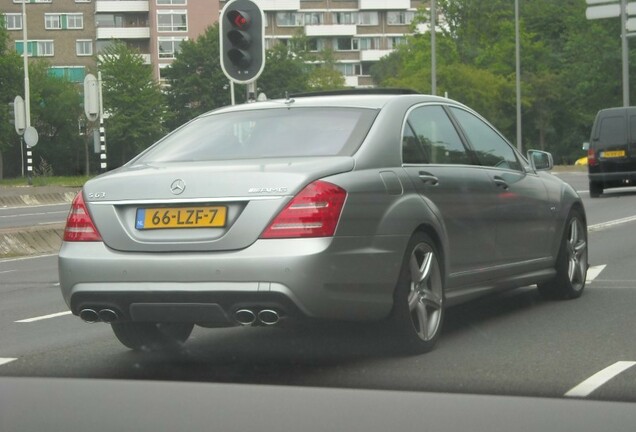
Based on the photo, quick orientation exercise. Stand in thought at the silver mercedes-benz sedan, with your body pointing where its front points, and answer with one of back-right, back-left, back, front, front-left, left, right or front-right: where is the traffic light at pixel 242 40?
front-left

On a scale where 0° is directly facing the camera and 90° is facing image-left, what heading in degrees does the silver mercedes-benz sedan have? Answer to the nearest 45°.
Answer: approximately 225°
